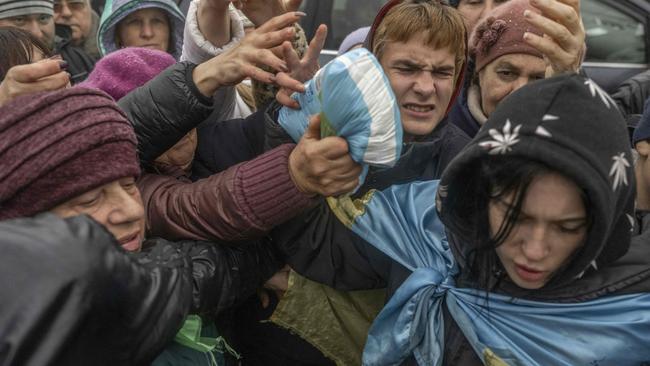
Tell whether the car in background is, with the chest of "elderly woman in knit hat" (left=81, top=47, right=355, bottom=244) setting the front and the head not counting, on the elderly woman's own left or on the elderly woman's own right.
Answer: on the elderly woman's own left

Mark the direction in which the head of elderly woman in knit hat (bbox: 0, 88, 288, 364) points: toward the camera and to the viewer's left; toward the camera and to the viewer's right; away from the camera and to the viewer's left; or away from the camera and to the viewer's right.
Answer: toward the camera and to the viewer's right
